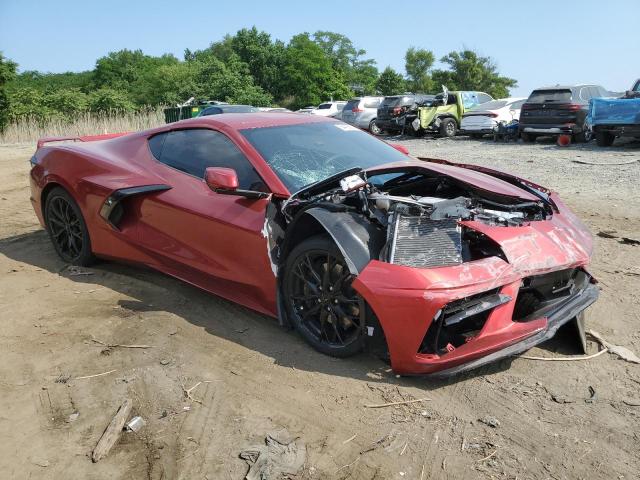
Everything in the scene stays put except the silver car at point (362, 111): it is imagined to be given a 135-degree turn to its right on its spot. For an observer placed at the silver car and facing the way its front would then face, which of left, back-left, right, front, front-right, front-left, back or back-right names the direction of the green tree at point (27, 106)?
right

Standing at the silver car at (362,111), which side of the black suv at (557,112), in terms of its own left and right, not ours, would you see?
left

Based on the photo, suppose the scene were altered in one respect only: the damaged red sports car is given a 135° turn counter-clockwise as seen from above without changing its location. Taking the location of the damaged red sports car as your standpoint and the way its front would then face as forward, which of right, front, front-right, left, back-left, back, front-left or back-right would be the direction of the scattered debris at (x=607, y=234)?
front-right

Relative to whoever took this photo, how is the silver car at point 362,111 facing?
facing away from the viewer and to the right of the viewer

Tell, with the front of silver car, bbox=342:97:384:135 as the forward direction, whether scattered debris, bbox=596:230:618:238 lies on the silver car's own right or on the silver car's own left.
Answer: on the silver car's own right

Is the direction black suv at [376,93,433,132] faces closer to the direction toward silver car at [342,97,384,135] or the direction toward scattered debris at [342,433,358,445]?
the silver car

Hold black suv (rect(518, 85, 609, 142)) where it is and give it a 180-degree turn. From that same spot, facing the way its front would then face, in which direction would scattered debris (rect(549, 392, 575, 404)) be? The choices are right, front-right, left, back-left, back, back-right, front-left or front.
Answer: front-left

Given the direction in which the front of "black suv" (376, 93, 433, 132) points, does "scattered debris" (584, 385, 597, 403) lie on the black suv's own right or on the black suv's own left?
on the black suv's own right

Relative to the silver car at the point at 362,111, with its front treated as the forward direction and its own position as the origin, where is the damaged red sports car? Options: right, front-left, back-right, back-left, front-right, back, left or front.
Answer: back-right
